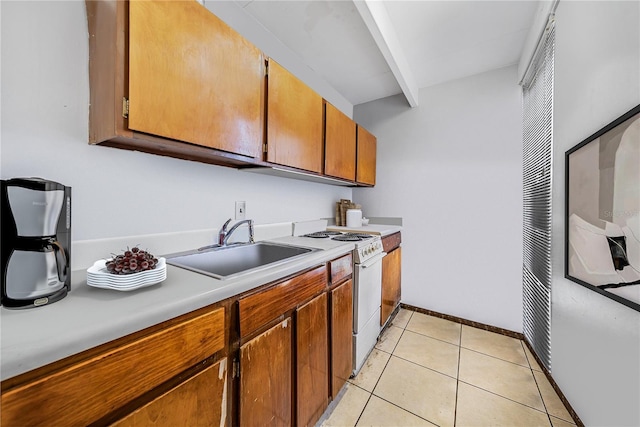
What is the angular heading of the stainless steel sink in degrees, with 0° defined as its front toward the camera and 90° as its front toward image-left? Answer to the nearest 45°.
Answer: approximately 315°

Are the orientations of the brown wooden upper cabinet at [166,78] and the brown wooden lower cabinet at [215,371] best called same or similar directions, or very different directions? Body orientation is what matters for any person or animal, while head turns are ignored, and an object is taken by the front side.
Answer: same or similar directions

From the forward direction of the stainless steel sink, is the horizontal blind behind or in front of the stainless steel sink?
in front

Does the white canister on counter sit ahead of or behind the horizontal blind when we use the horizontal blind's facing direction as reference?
ahead

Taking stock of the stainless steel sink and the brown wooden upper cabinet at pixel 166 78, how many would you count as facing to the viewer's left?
0

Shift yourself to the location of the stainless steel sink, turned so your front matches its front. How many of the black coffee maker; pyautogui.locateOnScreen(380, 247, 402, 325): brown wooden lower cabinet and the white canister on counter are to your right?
1

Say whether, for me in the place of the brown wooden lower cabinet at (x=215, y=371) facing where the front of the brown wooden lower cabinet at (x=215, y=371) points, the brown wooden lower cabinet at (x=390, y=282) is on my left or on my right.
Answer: on my left

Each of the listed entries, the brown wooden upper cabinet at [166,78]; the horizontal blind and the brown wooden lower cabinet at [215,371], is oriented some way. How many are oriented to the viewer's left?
1

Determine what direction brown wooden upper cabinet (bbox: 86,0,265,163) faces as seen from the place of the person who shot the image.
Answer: facing the viewer and to the right of the viewer

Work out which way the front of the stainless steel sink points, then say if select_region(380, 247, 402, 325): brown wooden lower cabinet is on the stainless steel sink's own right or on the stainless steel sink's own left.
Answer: on the stainless steel sink's own left

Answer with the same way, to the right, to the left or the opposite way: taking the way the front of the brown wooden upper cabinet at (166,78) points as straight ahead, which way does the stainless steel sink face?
the same way

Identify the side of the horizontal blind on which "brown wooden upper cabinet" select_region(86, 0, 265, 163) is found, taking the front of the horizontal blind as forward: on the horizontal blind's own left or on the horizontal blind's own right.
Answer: on the horizontal blind's own left

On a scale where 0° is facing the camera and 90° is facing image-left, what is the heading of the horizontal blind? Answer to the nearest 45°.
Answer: approximately 90°
